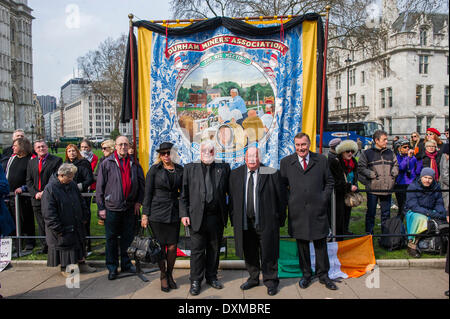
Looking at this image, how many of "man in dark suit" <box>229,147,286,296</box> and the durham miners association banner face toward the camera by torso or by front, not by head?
2

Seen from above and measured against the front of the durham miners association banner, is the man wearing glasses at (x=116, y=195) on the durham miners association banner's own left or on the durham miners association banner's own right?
on the durham miners association banner's own right

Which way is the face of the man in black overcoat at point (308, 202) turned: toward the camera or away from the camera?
toward the camera

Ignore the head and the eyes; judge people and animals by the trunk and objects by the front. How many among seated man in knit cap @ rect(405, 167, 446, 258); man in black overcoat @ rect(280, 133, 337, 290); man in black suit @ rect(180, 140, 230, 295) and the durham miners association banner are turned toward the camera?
4

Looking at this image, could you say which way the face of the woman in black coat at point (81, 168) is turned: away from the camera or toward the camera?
toward the camera

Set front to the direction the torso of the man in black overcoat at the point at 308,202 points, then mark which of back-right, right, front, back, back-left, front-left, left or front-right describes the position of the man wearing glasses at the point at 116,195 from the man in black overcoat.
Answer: right

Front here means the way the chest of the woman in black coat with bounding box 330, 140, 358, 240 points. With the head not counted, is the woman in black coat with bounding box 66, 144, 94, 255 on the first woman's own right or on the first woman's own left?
on the first woman's own right

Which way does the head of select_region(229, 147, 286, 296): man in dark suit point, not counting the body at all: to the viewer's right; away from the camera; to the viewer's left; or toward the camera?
toward the camera

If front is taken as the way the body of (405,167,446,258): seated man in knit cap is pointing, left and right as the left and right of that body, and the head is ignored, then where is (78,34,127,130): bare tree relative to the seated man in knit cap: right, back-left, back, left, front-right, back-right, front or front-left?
back-right

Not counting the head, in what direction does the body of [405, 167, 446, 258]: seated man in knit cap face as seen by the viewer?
toward the camera

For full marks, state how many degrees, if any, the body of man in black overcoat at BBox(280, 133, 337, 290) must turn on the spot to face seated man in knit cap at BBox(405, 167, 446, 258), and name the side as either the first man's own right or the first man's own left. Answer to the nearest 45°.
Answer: approximately 135° to the first man's own left

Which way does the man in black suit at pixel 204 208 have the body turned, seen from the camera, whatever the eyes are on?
toward the camera

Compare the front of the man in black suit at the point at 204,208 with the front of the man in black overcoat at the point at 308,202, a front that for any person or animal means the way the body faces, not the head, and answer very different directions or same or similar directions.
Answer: same or similar directions

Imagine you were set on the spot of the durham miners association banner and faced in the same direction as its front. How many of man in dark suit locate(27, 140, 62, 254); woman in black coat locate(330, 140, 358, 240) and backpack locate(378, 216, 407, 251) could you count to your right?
1

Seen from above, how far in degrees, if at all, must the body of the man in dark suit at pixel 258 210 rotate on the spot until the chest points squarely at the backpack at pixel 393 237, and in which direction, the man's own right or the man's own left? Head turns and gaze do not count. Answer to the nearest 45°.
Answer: approximately 135° to the man's own left

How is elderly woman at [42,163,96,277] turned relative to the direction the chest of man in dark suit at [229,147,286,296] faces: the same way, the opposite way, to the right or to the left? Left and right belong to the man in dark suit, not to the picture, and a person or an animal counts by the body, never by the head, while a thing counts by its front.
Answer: to the left
